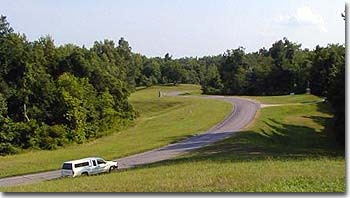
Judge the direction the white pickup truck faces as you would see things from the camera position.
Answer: facing away from the viewer and to the right of the viewer
